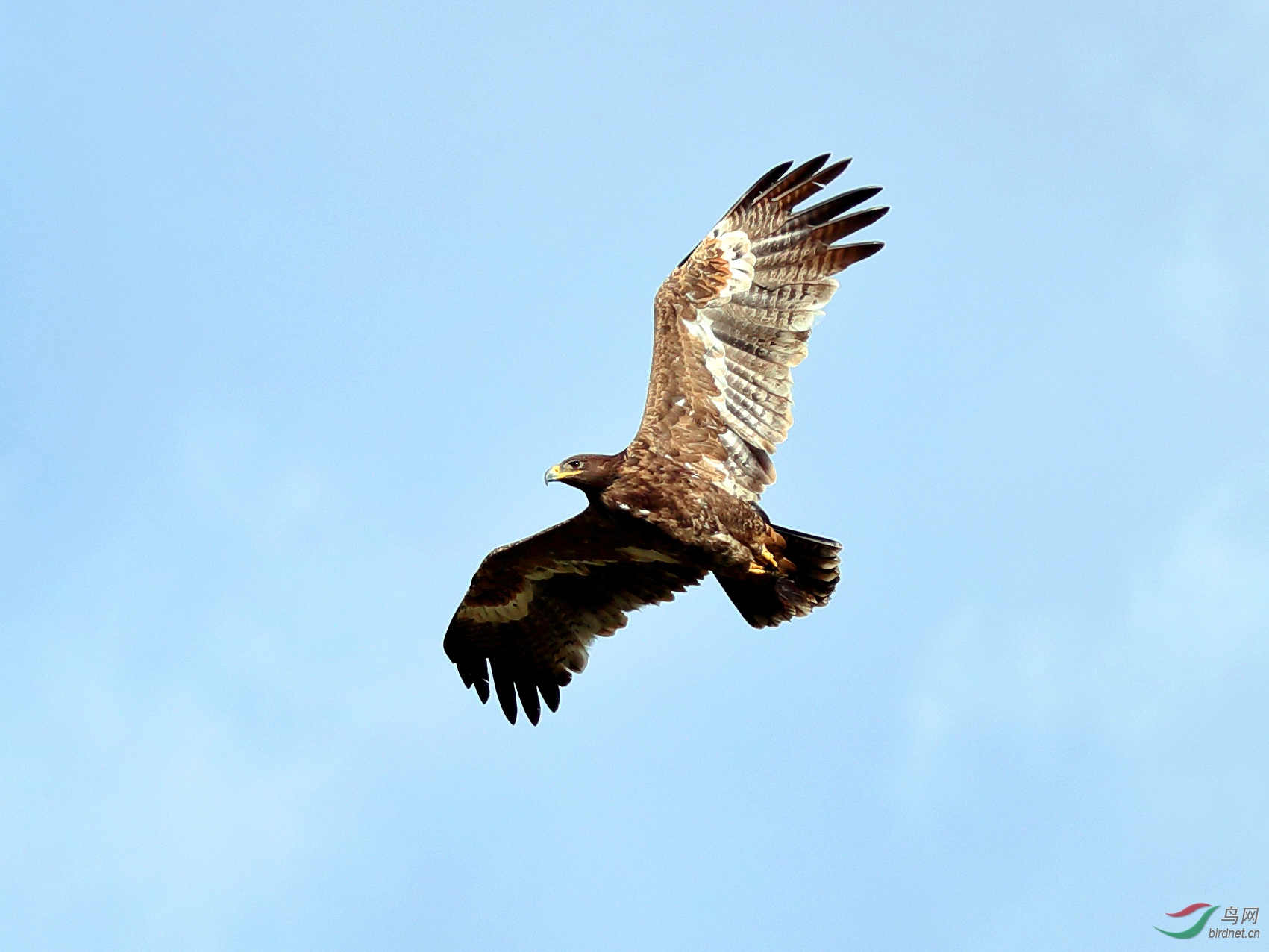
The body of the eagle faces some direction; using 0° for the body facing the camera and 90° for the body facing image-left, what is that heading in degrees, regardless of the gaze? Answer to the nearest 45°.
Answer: approximately 90°
